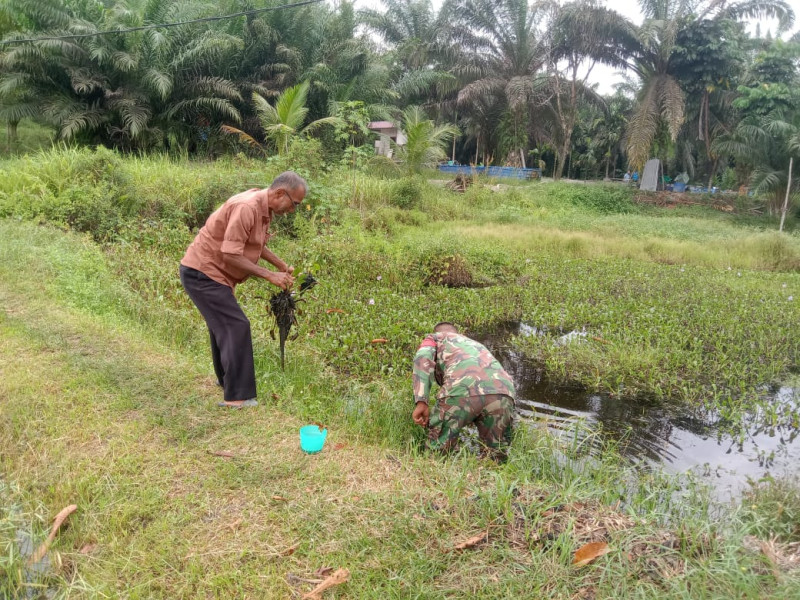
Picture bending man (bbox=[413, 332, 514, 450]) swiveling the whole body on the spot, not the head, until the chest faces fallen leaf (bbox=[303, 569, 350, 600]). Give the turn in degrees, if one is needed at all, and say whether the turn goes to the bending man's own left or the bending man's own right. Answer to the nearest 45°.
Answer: approximately 135° to the bending man's own left

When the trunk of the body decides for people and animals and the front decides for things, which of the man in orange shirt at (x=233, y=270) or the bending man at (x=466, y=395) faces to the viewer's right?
the man in orange shirt

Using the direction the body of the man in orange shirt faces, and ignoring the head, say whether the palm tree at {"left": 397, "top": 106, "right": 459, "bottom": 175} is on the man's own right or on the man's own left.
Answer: on the man's own left

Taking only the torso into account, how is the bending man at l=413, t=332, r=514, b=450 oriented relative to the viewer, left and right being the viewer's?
facing away from the viewer and to the left of the viewer

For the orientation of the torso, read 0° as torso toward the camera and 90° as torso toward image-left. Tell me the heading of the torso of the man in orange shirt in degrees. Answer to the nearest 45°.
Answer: approximately 270°

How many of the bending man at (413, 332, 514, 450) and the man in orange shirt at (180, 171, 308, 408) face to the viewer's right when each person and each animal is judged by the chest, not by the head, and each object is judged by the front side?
1

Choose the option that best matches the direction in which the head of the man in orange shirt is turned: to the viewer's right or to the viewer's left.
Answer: to the viewer's right

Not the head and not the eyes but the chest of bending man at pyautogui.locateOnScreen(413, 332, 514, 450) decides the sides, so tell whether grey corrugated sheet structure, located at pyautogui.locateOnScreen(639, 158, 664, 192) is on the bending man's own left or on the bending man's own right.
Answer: on the bending man's own right

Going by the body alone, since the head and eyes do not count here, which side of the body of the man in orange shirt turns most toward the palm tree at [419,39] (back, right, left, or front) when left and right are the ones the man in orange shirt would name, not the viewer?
left

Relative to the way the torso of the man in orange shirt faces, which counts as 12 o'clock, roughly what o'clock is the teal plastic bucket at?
The teal plastic bucket is roughly at 2 o'clock from the man in orange shirt.

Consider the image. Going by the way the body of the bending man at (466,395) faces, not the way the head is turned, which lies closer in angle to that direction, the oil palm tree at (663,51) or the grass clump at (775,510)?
the oil palm tree

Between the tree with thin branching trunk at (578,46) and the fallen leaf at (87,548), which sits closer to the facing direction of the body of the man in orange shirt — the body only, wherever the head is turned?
the tree with thin branching trunk

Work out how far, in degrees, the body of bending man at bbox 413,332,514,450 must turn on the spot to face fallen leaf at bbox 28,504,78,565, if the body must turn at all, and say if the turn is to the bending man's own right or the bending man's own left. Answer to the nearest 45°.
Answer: approximately 90° to the bending man's own left
